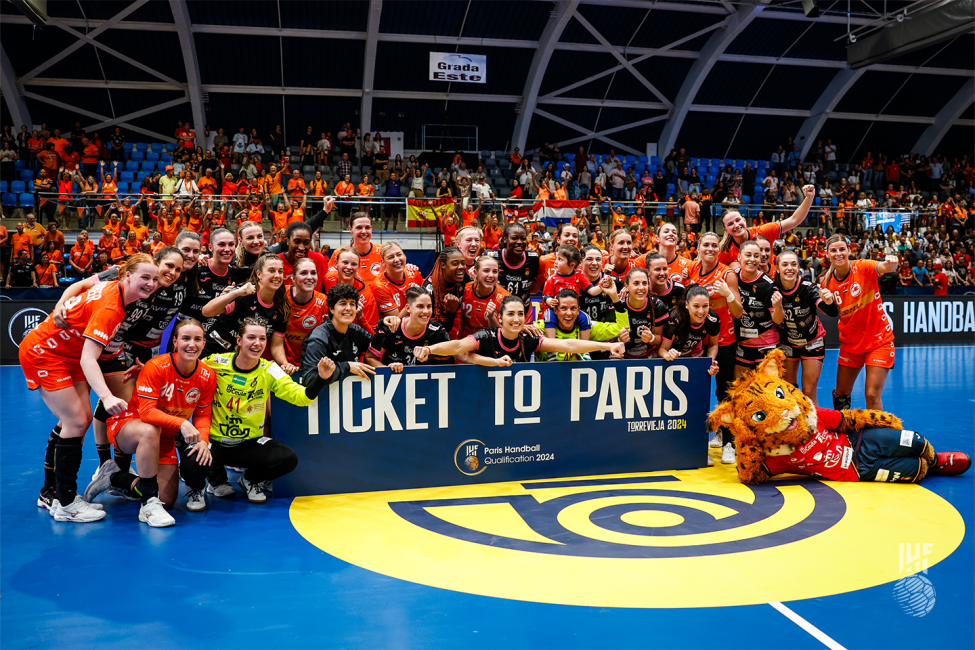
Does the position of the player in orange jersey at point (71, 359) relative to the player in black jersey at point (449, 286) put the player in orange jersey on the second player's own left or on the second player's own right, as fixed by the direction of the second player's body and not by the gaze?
on the second player's own right

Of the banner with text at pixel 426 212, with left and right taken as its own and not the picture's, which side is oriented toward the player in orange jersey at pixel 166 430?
front

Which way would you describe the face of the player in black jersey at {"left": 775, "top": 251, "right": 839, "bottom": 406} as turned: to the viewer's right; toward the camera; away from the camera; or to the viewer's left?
toward the camera

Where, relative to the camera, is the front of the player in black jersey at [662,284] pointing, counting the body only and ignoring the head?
toward the camera

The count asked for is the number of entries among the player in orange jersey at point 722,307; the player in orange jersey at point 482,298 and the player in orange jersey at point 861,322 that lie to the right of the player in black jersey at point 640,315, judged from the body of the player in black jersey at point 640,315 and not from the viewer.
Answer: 1

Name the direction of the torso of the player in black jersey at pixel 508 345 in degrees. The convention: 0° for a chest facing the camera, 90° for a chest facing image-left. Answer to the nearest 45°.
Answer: approximately 0°

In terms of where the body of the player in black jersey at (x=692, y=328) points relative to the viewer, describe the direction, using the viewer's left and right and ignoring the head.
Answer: facing the viewer

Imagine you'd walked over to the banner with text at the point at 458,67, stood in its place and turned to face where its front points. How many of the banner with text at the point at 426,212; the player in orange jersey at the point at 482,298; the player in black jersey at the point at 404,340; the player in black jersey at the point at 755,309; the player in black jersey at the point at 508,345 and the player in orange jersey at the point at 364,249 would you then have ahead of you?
6

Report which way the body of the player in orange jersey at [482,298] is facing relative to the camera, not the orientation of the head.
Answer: toward the camera

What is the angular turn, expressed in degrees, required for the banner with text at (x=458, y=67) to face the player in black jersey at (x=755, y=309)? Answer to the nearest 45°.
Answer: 0° — it already faces them

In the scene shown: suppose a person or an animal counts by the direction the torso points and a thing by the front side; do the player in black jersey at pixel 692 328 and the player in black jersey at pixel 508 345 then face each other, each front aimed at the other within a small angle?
no

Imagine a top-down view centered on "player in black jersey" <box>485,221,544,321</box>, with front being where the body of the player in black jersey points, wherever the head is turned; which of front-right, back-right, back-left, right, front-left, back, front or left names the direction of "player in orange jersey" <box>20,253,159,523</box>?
front-right

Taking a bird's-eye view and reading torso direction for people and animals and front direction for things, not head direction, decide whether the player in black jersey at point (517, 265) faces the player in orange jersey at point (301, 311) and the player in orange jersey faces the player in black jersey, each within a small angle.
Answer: no

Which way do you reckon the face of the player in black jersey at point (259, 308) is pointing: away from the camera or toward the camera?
toward the camera

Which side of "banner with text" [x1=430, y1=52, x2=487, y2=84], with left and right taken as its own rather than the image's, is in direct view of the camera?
front

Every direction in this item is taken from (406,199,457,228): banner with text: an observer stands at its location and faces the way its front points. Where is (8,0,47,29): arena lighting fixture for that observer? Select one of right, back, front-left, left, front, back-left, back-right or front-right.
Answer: right
